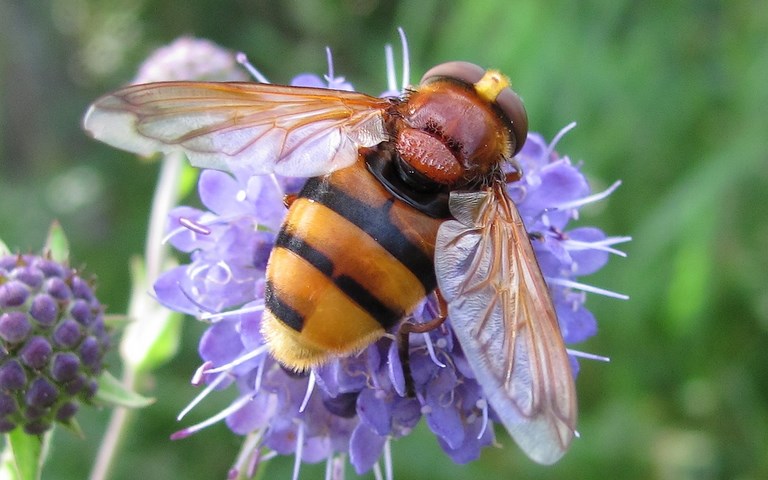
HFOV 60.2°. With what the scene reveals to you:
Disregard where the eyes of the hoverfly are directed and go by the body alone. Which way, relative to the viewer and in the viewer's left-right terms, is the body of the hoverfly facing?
facing away from the viewer and to the right of the viewer
